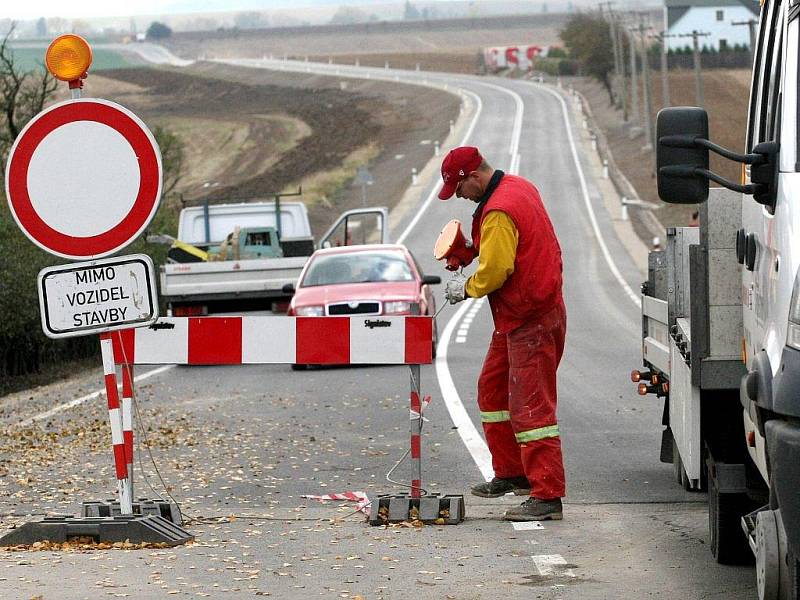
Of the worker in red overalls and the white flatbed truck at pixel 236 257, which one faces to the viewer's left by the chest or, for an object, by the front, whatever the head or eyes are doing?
the worker in red overalls

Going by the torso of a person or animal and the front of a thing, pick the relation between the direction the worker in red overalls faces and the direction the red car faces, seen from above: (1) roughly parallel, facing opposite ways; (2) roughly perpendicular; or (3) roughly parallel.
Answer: roughly perpendicular

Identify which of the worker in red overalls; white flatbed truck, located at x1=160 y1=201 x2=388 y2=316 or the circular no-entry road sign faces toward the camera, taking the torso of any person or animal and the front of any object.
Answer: the circular no-entry road sign

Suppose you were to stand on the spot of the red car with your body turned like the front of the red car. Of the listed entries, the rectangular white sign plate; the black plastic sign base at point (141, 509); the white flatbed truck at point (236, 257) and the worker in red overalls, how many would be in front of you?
3

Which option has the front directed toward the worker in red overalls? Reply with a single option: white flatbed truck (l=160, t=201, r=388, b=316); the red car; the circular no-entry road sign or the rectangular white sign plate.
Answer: the red car

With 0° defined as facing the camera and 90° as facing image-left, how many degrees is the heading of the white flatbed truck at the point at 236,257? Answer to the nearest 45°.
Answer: approximately 180°

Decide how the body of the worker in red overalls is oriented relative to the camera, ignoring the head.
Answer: to the viewer's left

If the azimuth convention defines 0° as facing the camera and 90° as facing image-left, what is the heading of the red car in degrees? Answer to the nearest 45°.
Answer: approximately 0°

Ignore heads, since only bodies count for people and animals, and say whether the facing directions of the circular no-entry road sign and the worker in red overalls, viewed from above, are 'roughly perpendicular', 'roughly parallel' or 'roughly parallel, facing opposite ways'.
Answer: roughly perpendicular

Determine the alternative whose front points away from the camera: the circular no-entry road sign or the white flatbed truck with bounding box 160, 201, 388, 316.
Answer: the white flatbed truck

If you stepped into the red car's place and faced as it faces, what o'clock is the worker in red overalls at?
The worker in red overalls is roughly at 12 o'clock from the red car.

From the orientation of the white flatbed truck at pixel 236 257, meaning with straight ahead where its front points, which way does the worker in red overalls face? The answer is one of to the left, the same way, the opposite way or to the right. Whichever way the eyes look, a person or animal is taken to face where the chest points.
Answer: to the left
